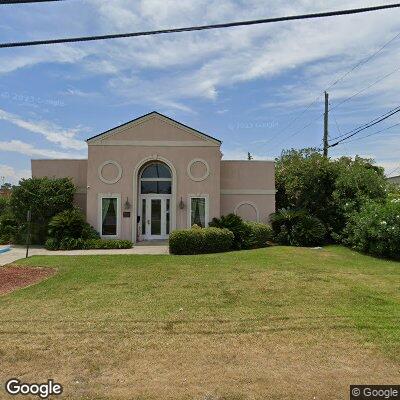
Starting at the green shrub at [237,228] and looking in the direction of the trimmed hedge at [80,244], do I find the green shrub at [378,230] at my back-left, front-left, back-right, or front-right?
back-left

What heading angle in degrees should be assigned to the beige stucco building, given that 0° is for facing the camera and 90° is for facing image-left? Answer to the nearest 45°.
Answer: approximately 0°

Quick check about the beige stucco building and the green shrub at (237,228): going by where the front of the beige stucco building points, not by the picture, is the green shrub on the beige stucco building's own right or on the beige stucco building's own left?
on the beige stucco building's own left

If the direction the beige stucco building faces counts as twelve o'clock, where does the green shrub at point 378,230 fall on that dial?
The green shrub is roughly at 10 o'clock from the beige stucco building.

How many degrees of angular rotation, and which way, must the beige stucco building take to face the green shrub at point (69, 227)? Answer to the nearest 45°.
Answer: approximately 90° to its right

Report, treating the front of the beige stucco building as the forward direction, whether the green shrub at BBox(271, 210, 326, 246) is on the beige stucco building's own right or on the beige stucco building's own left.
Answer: on the beige stucco building's own left

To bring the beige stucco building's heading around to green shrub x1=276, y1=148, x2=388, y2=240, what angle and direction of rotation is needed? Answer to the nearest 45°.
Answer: approximately 90° to its left
